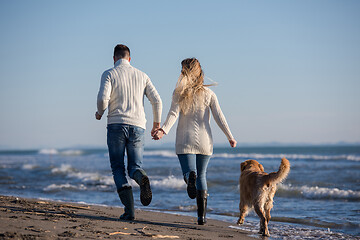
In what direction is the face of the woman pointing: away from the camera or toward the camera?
away from the camera

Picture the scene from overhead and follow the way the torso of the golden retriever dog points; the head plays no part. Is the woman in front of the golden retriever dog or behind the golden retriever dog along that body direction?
in front

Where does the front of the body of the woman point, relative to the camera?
away from the camera

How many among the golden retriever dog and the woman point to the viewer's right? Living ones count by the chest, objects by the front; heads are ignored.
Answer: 0

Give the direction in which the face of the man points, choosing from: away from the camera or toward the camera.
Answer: away from the camera

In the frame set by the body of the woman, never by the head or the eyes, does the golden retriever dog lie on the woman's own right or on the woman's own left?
on the woman's own right

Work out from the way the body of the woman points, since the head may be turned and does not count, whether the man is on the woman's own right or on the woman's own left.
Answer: on the woman's own left

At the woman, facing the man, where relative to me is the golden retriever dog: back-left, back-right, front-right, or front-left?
back-left

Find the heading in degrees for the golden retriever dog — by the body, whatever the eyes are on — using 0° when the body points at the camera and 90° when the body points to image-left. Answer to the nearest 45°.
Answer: approximately 135°
